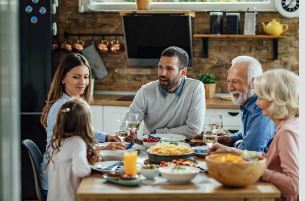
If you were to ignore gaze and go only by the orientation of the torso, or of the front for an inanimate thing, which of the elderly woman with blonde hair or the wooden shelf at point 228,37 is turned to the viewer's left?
the elderly woman with blonde hair

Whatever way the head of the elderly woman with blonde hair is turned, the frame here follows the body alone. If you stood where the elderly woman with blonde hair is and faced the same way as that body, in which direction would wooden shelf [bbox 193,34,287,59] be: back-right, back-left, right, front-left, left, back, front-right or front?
right

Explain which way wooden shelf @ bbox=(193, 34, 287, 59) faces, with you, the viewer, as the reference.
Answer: facing the viewer

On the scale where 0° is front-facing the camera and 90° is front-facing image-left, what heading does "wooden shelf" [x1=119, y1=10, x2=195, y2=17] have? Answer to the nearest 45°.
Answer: approximately 0°

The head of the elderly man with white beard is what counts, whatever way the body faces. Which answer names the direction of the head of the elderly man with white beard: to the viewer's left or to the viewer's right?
to the viewer's left

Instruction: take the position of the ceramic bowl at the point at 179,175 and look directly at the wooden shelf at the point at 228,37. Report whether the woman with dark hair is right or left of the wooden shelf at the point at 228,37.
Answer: left

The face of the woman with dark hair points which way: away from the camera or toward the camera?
toward the camera

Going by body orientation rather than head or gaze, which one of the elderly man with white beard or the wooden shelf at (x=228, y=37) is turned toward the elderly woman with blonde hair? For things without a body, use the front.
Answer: the wooden shelf

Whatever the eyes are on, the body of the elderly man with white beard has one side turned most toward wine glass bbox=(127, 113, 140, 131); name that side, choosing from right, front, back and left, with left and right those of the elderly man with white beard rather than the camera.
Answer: front

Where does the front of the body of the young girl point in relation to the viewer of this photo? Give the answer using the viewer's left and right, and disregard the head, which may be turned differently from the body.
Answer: facing away from the viewer and to the right of the viewer

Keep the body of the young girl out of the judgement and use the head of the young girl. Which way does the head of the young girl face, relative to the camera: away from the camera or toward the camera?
away from the camera

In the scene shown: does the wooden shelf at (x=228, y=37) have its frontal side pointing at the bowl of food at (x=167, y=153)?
yes

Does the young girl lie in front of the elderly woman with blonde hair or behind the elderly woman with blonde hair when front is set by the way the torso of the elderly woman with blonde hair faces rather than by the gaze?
in front

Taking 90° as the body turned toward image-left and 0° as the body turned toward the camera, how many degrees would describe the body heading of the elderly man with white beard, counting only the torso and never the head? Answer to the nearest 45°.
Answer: approximately 90°
